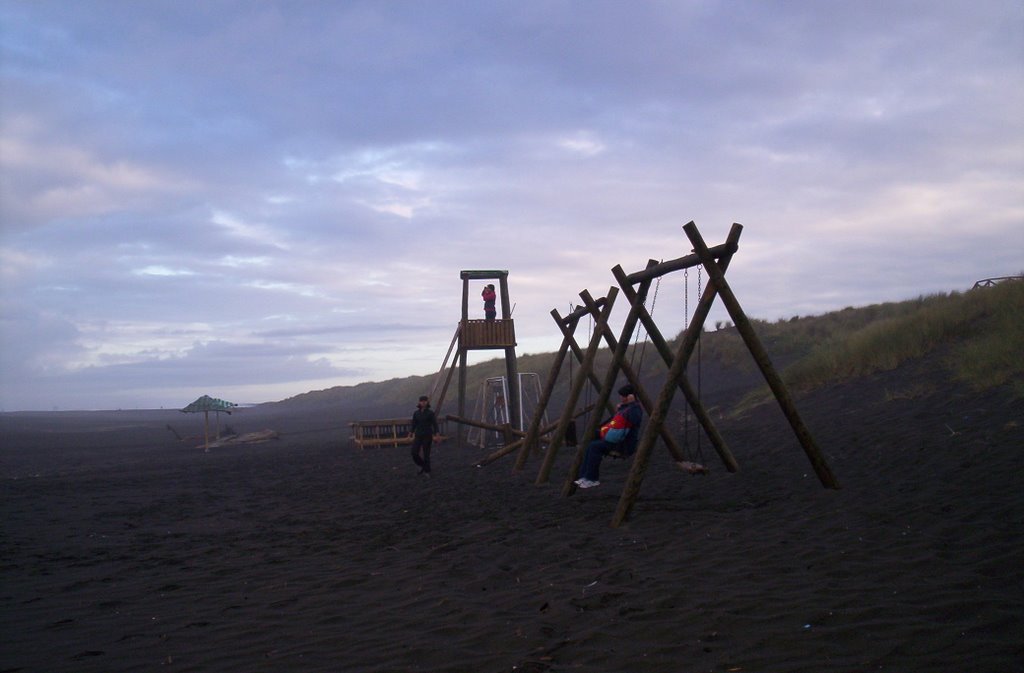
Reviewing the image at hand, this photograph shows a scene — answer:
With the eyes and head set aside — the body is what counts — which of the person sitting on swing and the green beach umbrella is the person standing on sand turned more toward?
the person sitting on swing

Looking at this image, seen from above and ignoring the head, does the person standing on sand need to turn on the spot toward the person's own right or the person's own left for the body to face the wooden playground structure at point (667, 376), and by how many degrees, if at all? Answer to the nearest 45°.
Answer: approximately 45° to the person's own left

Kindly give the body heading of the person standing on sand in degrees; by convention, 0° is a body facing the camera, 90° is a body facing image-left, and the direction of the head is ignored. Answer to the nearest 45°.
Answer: approximately 0°

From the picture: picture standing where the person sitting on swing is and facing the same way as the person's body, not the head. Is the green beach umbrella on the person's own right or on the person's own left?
on the person's own right

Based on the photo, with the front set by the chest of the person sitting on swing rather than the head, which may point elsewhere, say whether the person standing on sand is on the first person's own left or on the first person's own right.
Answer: on the first person's own right

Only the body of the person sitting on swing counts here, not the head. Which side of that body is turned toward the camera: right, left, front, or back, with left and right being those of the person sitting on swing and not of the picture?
left

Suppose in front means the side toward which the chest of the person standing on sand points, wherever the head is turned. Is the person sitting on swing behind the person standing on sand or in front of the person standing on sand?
in front

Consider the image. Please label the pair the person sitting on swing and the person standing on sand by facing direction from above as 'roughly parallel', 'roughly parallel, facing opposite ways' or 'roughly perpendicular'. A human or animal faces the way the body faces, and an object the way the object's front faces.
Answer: roughly perpendicular

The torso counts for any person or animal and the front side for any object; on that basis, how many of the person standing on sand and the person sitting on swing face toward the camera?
1
